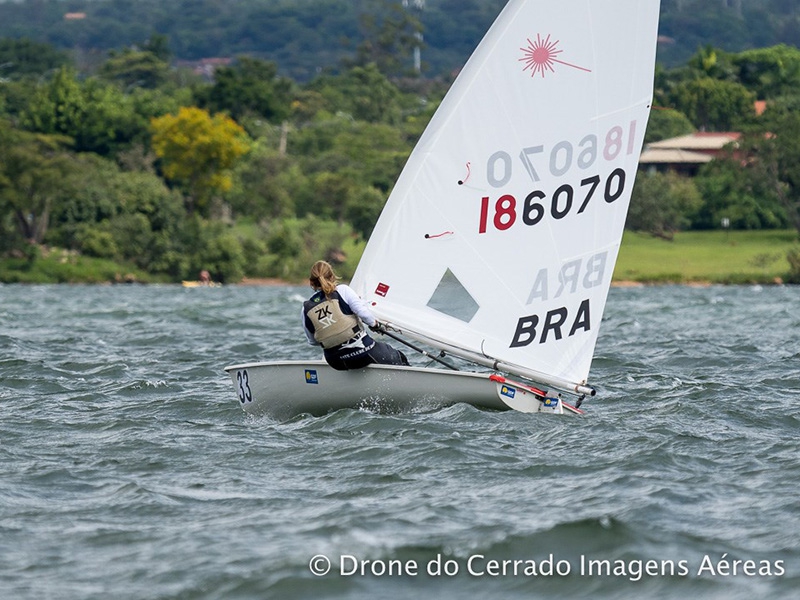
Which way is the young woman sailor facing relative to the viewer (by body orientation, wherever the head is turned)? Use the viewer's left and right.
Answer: facing away from the viewer and to the right of the viewer
